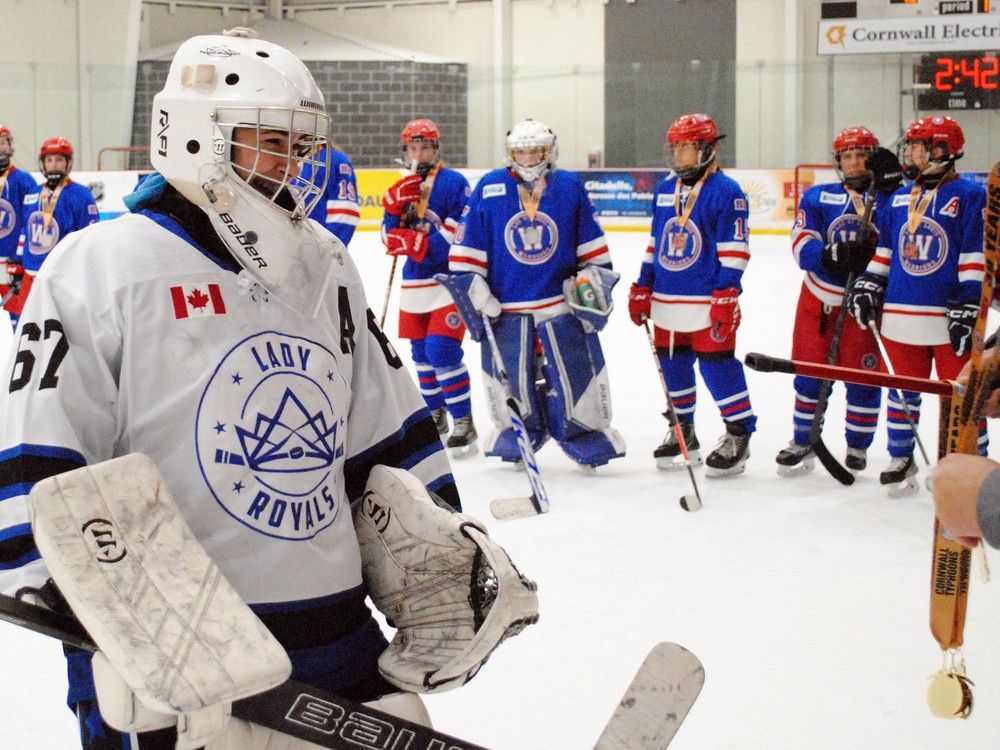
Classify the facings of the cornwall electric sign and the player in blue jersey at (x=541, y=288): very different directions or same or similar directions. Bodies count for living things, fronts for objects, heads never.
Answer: same or similar directions

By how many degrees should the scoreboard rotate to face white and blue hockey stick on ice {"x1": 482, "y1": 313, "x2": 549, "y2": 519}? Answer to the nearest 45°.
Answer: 0° — it already faces it

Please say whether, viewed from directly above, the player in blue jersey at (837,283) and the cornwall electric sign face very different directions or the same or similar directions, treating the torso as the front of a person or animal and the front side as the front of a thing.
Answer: same or similar directions

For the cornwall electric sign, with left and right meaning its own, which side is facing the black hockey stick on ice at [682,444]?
front

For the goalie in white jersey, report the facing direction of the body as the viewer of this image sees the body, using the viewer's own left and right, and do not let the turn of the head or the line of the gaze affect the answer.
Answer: facing the viewer and to the right of the viewer

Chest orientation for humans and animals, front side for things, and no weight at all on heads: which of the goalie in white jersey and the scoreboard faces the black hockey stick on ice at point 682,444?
the scoreboard

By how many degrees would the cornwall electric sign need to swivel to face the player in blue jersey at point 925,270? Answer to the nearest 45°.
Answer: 0° — it already faces them

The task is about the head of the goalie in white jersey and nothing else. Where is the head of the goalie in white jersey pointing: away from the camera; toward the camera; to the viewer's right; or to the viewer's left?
to the viewer's right

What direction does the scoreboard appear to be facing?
toward the camera

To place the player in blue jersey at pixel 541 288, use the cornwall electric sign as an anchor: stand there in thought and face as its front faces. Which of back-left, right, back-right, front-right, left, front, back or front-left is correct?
front

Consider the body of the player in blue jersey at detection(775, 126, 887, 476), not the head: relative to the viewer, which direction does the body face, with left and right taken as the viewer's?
facing the viewer

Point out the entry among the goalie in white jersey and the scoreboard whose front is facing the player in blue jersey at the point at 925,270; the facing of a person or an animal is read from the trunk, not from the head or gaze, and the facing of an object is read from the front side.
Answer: the scoreboard

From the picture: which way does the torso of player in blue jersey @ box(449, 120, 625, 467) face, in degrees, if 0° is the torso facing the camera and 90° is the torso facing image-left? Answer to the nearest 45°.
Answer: approximately 0°
